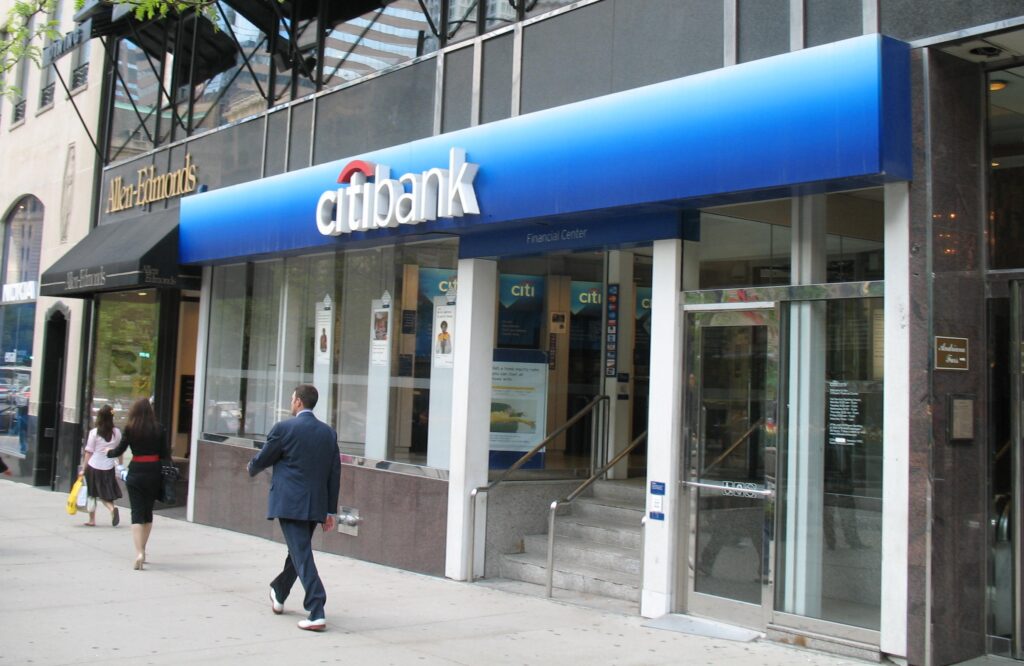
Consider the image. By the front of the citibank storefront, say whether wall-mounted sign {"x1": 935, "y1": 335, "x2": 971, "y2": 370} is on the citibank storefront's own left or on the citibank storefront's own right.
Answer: on the citibank storefront's own left

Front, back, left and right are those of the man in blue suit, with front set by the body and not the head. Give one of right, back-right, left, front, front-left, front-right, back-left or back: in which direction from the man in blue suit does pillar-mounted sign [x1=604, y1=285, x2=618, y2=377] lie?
right

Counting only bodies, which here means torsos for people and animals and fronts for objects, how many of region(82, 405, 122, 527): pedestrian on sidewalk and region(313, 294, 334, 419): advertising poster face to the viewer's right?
0

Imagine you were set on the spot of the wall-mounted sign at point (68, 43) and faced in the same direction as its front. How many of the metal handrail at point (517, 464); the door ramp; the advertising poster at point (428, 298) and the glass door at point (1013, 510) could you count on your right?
0

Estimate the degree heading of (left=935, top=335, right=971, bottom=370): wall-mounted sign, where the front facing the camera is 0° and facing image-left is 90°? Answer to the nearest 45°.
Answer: approximately 45°

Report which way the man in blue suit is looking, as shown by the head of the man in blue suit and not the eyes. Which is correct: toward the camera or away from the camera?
away from the camera

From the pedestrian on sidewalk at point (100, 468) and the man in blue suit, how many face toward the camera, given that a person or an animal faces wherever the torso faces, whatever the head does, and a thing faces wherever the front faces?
0

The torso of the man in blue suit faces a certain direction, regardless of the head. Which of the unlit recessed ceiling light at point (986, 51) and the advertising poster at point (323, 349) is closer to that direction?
the advertising poster

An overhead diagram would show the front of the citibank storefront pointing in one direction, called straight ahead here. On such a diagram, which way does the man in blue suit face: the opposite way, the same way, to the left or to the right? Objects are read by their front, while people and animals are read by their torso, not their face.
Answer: to the right

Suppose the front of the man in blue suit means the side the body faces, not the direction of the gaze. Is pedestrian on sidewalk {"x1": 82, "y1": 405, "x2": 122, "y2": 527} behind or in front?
in front

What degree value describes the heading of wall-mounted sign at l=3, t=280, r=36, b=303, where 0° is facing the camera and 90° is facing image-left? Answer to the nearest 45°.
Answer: approximately 45°

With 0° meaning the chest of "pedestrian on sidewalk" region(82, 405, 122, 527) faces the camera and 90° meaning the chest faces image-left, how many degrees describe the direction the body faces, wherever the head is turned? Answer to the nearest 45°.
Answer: approximately 135°

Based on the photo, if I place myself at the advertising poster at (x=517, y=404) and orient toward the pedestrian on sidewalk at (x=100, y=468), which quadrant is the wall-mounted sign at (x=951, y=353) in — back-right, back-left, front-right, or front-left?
back-left
